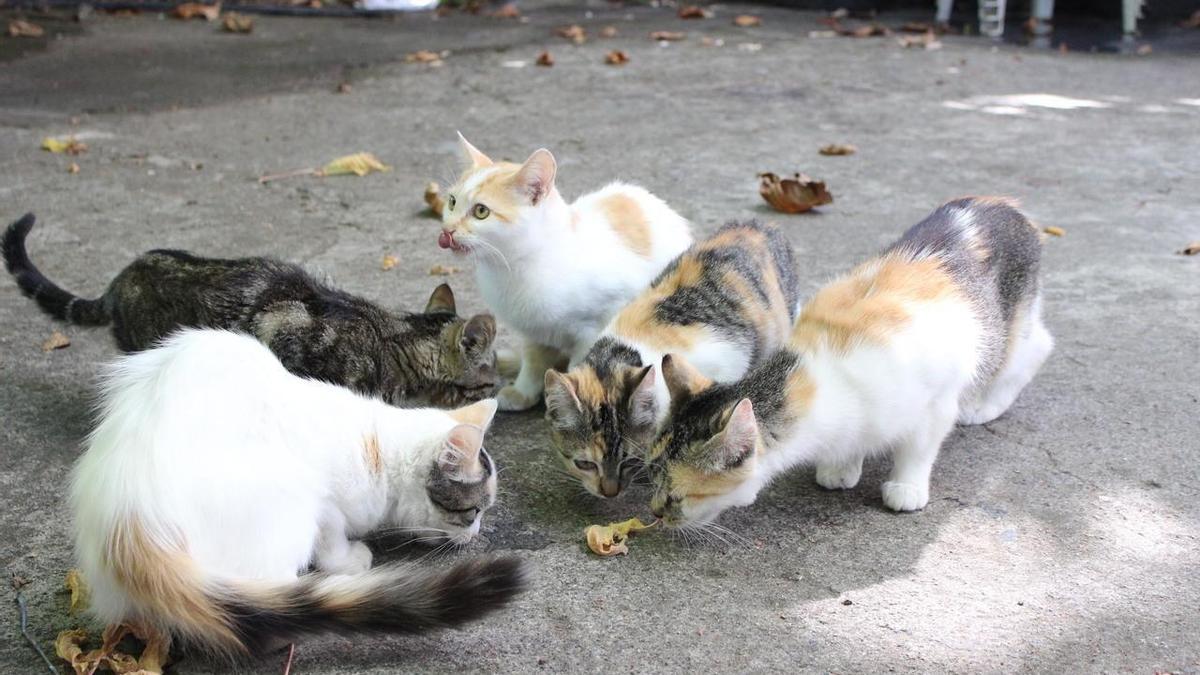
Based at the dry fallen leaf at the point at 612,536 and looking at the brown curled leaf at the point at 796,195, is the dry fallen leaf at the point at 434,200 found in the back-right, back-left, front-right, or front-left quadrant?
front-left

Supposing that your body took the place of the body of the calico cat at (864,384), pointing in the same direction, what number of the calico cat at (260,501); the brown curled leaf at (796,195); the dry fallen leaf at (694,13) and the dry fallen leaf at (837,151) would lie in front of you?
1

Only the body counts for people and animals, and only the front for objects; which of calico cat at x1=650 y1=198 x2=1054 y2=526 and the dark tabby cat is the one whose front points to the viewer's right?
the dark tabby cat

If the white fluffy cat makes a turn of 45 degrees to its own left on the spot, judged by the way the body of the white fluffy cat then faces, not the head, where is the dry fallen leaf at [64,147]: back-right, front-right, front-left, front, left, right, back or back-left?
back-right

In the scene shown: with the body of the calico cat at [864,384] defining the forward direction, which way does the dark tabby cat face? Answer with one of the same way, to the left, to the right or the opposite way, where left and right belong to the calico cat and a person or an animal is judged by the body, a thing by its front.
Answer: the opposite way

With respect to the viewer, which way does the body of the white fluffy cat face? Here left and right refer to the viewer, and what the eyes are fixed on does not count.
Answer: facing the viewer and to the left of the viewer

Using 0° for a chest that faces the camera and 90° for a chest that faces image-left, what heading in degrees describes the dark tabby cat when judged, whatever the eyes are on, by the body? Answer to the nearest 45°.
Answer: approximately 270°

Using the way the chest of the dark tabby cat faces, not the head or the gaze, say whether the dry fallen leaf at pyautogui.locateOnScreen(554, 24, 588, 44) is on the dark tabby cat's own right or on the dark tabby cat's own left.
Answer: on the dark tabby cat's own left

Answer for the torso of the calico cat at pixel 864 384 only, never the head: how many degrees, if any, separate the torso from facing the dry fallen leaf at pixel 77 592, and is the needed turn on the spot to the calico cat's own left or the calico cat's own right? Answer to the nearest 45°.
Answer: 0° — it already faces it

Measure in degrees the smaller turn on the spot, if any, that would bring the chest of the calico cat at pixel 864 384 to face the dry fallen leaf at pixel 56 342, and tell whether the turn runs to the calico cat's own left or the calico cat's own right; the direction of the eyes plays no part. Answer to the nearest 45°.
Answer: approximately 45° to the calico cat's own right

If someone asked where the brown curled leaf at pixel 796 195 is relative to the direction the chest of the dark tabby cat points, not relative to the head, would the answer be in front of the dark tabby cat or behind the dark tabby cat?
in front

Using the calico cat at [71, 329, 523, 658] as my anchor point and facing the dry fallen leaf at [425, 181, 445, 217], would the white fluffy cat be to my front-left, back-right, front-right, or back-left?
front-right
